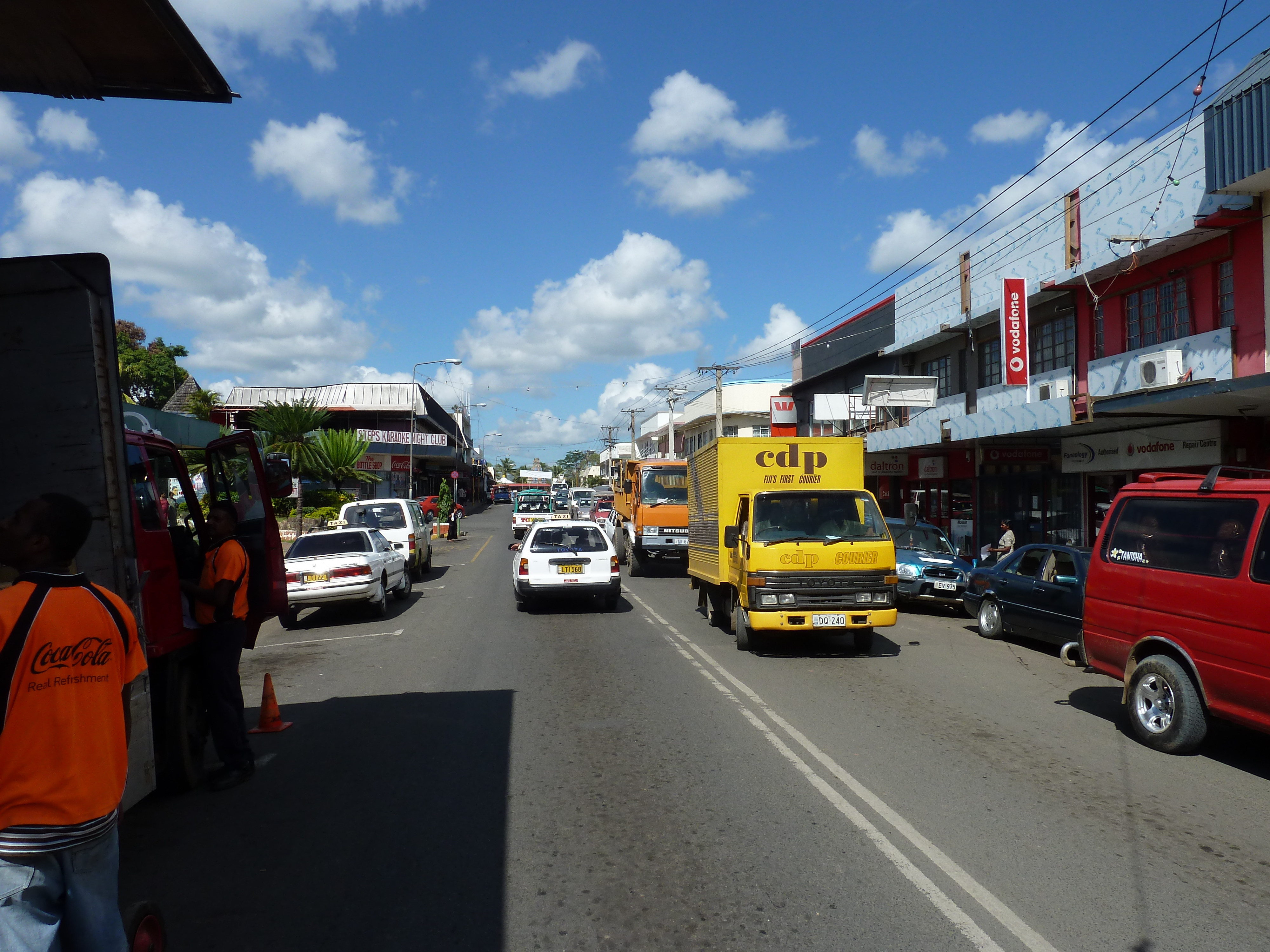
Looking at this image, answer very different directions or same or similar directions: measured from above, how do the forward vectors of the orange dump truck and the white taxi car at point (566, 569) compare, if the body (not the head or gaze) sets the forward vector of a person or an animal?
very different directions

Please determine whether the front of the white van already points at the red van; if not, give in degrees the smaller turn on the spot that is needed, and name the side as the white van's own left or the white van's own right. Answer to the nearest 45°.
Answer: approximately 180°

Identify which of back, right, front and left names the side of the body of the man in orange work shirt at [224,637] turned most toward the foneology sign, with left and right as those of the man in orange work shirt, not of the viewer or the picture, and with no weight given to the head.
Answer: back

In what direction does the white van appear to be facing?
away from the camera

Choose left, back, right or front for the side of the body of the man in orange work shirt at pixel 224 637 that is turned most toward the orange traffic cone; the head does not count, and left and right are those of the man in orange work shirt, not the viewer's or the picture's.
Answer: right

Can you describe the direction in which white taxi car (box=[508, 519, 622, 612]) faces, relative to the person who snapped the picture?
facing away from the viewer

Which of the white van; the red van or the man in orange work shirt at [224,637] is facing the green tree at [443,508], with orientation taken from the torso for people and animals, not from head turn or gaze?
the white van

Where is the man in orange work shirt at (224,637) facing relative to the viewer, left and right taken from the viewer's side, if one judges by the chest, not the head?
facing to the left of the viewer

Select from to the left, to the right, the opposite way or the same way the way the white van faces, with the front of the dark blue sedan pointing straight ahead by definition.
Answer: the opposite way

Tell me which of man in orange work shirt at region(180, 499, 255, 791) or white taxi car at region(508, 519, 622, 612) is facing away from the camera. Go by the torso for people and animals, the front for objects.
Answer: the white taxi car

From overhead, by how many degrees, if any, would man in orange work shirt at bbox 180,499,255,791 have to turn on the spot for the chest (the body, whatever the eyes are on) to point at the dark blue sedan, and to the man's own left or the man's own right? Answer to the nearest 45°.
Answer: approximately 180°

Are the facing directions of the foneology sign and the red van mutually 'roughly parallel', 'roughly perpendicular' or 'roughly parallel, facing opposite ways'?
roughly perpendicular

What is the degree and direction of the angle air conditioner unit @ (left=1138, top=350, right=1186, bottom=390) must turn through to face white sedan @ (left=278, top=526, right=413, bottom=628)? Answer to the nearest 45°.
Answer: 0° — it already faces it
